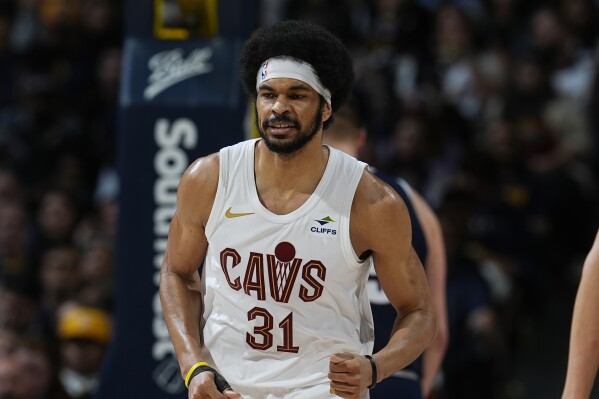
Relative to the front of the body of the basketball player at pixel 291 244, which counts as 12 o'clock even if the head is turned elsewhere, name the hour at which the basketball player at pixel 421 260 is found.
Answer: the basketball player at pixel 421 260 is roughly at 7 o'clock from the basketball player at pixel 291 244.

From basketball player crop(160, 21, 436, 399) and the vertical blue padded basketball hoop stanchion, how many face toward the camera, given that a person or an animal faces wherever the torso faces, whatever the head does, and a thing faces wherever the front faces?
2

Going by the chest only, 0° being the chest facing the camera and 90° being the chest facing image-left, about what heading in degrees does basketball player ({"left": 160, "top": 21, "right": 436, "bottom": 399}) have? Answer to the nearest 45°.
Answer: approximately 0°

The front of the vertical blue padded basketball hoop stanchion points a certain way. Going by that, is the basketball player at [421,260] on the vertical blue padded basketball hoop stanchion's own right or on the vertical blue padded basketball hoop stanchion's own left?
on the vertical blue padded basketball hoop stanchion's own left

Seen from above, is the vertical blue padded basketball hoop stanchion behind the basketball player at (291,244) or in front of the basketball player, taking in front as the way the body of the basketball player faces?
behind
